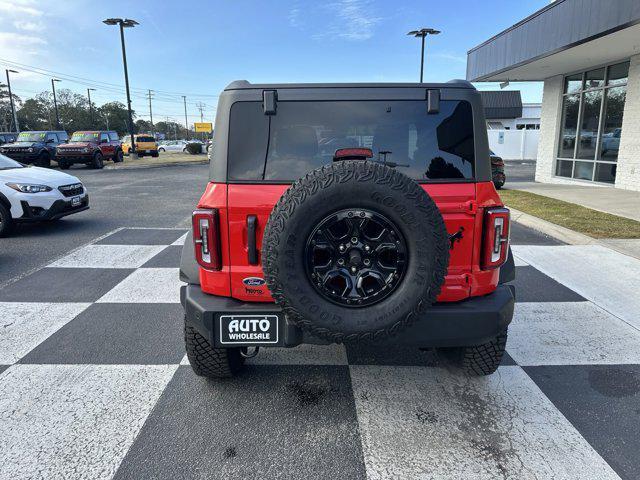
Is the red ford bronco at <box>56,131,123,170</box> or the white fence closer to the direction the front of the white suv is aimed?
the white fence

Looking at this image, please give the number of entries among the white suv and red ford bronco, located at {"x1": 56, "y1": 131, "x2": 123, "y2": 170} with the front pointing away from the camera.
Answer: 0

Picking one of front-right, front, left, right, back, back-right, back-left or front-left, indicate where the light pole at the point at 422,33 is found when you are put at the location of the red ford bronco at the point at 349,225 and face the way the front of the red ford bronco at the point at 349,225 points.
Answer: front

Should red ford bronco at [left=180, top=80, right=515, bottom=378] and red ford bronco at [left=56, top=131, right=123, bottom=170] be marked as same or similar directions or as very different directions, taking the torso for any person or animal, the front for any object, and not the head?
very different directions

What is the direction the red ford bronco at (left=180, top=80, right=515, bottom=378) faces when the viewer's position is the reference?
facing away from the viewer

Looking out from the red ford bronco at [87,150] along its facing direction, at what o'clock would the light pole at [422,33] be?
The light pole is roughly at 8 o'clock from the red ford bronco.

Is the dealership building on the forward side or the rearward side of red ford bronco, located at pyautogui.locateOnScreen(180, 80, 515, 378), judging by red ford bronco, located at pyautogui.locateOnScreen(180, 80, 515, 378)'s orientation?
on the forward side

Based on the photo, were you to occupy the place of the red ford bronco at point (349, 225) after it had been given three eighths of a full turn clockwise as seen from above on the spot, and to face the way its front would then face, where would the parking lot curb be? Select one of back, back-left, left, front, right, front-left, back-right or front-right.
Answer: left

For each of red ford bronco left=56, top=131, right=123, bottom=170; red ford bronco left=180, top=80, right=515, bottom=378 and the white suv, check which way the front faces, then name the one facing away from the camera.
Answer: red ford bronco left=180, top=80, right=515, bottom=378

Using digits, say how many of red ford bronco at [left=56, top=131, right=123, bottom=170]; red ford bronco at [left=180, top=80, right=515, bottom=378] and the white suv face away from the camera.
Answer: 1

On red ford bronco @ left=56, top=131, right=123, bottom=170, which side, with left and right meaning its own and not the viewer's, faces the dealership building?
left

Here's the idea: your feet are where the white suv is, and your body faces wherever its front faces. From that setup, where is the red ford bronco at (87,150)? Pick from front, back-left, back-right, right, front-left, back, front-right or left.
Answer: back-left

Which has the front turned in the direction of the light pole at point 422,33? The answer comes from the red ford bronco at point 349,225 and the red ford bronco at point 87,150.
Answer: the red ford bronco at point 349,225

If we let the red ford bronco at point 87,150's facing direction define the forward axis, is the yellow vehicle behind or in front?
behind

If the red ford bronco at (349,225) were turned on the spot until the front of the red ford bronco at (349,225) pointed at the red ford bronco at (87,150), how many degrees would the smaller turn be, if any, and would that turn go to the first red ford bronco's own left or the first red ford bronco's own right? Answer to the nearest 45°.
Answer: approximately 45° to the first red ford bronco's own left

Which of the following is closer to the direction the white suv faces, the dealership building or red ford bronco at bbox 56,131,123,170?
the dealership building

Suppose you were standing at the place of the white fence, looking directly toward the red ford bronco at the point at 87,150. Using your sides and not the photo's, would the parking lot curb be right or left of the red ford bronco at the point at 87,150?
left
